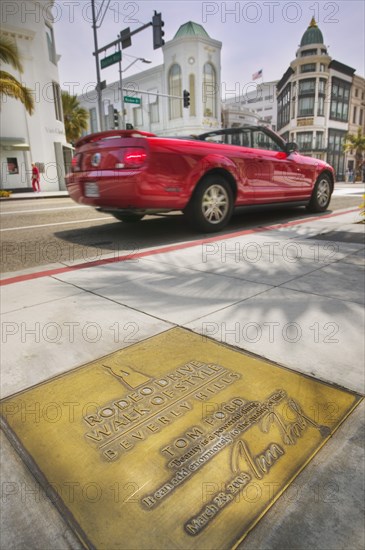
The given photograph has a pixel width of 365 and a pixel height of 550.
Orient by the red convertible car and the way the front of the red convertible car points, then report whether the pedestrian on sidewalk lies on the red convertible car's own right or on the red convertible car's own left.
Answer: on the red convertible car's own left

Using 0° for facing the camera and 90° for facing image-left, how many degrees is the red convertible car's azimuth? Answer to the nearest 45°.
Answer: approximately 225°

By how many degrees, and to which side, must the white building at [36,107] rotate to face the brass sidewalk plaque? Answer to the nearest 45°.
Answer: approximately 45° to its right

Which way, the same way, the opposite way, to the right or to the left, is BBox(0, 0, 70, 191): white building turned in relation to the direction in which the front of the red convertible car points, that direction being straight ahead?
to the right
